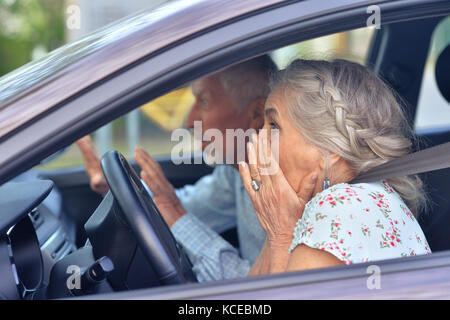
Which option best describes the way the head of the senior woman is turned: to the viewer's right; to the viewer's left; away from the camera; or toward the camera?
to the viewer's left

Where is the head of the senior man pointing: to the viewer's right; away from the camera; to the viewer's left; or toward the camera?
to the viewer's left

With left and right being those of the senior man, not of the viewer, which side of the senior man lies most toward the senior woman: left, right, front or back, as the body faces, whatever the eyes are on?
left

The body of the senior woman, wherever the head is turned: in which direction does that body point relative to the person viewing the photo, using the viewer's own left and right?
facing to the left of the viewer

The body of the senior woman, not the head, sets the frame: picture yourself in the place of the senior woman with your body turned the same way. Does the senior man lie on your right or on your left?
on your right

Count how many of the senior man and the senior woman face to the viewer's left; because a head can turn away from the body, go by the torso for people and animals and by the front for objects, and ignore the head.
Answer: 2

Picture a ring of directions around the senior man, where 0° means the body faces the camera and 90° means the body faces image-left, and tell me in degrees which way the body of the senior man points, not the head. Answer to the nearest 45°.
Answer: approximately 90°
